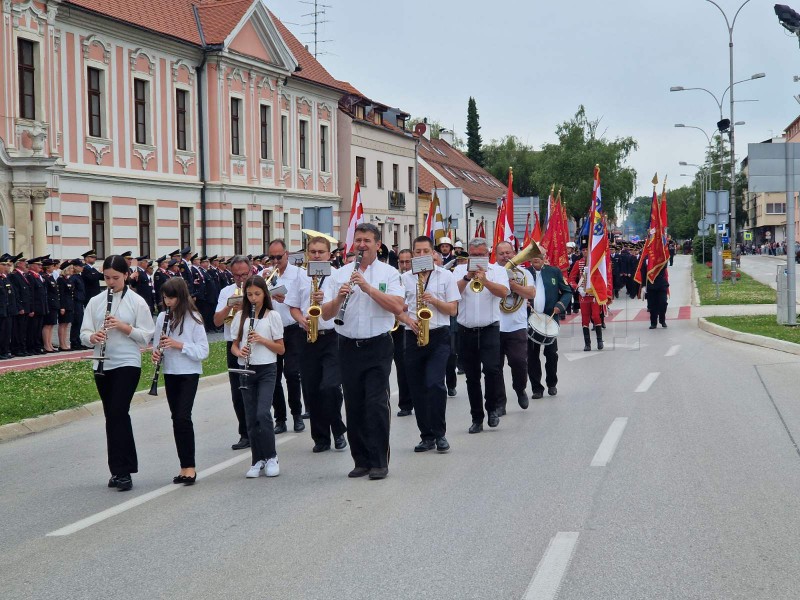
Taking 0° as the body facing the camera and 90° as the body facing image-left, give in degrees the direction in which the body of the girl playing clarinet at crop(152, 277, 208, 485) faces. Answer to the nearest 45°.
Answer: approximately 45°

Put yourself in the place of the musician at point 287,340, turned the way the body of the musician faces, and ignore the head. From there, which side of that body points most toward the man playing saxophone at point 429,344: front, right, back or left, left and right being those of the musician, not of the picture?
left

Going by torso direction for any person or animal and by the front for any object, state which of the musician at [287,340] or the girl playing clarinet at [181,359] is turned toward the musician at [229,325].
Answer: the musician at [287,340]

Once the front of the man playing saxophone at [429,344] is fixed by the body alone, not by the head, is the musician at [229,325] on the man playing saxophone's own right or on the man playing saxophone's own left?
on the man playing saxophone's own right

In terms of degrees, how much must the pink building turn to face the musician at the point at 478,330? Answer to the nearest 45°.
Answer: approximately 45° to its right

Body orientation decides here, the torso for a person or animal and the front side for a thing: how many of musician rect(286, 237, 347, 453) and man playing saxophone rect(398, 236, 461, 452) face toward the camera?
2

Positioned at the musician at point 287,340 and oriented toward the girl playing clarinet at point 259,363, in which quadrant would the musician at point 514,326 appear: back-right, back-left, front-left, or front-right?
back-left

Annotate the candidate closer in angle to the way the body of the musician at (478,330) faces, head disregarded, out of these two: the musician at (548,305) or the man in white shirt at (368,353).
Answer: the man in white shirt
